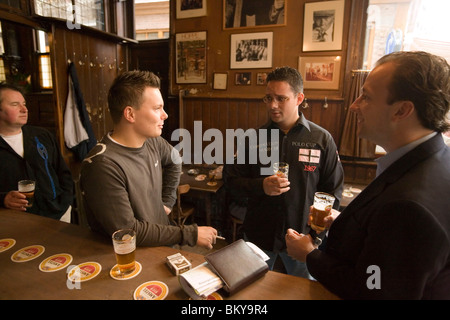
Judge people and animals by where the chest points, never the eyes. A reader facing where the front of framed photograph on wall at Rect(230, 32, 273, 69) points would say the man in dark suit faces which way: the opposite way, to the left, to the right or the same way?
to the right

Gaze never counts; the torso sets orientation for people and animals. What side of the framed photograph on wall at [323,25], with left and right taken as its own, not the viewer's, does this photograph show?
front

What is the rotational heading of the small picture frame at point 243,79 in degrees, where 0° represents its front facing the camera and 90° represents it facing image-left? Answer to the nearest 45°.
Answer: approximately 0°

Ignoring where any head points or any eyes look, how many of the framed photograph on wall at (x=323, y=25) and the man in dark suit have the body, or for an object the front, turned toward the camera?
1

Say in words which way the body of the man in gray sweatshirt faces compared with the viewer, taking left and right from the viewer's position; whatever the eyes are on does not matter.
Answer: facing the viewer and to the right of the viewer

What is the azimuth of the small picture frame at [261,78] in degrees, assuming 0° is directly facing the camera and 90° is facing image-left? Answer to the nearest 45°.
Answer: approximately 0°

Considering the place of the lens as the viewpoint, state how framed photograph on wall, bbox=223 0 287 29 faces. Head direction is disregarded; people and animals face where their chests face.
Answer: facing the viewer

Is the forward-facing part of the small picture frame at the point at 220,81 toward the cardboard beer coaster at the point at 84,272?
yes

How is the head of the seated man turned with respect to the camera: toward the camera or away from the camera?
toward the camera

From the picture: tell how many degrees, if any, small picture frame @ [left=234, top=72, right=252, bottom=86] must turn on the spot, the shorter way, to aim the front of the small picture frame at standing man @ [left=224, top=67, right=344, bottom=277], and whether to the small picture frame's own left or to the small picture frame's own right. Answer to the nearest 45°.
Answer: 0° — it already faces them

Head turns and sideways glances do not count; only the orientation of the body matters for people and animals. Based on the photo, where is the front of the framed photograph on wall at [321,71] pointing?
toward the camera

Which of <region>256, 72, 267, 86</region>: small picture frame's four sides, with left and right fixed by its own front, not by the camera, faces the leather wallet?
front

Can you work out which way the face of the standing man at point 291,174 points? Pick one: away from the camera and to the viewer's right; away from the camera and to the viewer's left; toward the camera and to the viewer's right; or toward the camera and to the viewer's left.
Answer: toward the camera and to the viewer's left

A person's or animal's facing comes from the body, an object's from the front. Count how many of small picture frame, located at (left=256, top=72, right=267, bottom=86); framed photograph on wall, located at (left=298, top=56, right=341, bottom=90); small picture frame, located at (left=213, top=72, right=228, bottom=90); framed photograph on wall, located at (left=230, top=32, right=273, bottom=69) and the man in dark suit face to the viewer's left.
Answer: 1
